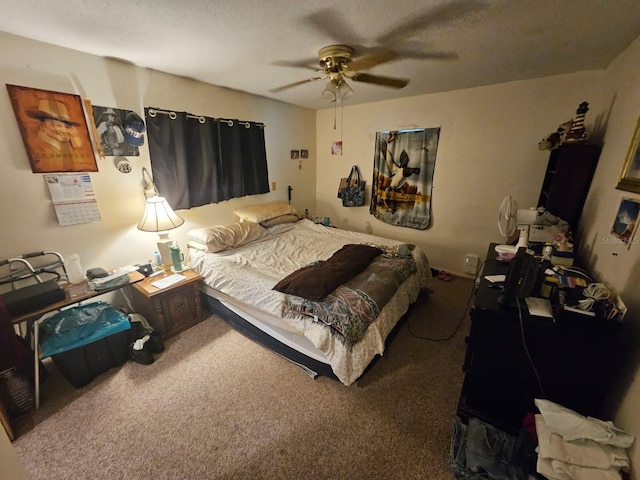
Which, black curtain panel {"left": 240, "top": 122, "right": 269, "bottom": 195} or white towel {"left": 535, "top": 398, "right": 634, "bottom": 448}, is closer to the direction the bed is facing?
the white towel

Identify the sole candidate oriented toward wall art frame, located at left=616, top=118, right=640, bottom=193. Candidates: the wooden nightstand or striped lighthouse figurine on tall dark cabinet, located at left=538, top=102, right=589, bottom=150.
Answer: the wooden nightstand

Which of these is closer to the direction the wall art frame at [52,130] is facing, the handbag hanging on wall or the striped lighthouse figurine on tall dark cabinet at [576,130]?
the striped lighthouse figurine on tall dark cabinet

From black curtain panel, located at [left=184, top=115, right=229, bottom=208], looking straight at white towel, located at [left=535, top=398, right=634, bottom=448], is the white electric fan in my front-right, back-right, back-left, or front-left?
front-left

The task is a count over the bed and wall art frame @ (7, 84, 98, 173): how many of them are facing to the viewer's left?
0

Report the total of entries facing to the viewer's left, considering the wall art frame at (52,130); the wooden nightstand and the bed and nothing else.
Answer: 0

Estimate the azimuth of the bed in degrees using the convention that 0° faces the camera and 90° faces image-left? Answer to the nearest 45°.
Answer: approximately 315°

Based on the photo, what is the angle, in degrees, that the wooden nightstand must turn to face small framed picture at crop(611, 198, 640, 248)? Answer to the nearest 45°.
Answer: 0° — it already faces it

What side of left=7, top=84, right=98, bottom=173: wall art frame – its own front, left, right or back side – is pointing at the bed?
front

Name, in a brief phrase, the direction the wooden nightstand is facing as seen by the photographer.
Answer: facing the viewer and to the right of the viewer

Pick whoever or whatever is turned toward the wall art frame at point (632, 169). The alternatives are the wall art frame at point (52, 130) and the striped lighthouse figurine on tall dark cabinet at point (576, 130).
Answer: the wall art frame at point (52, 130)

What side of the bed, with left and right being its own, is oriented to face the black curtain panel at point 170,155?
back

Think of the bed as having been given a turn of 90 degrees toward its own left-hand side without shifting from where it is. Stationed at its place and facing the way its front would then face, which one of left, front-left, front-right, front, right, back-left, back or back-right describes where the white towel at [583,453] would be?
right
